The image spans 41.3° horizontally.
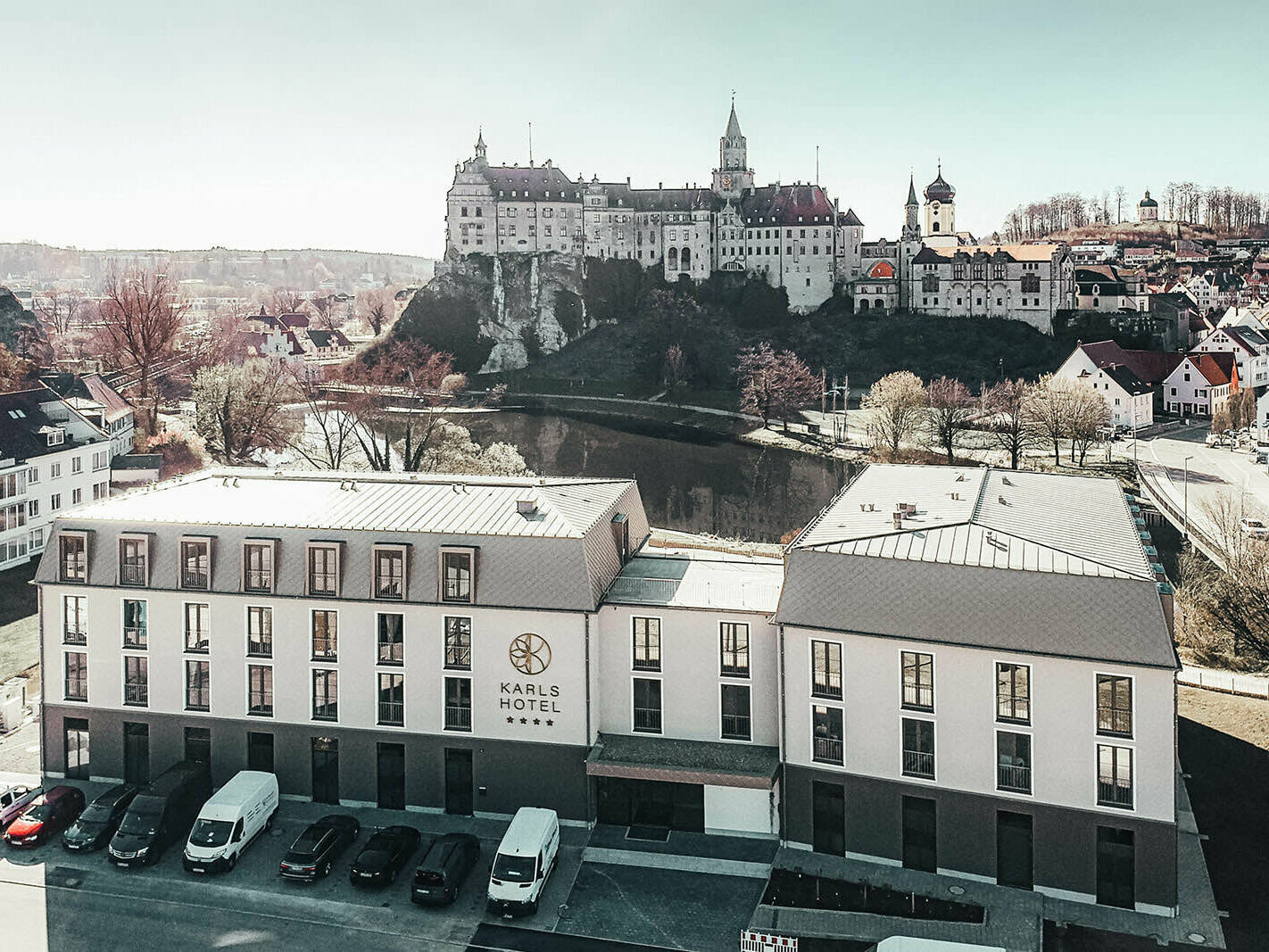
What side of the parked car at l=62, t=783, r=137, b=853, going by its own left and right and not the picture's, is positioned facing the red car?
right

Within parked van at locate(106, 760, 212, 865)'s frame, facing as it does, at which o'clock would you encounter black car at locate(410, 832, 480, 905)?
The black car is roughly at 9 o'clock from the parked van.

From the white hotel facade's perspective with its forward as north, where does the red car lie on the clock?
The red car is roughly at 3 o'clock from the white hotel facade.

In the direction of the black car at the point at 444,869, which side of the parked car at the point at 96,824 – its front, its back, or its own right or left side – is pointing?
left

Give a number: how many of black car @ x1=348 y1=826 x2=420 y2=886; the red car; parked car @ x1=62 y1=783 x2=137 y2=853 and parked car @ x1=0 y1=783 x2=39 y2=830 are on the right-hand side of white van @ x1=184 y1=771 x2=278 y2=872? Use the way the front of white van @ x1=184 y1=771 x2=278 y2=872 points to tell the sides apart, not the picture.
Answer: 3

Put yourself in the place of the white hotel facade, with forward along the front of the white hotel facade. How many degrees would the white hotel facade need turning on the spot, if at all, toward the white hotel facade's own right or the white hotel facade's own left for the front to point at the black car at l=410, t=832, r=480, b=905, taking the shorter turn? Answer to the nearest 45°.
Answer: approximately 45° to the white hotel facade's own right

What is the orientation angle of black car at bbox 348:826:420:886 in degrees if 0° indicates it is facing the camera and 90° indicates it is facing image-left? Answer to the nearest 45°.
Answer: approximately 45°

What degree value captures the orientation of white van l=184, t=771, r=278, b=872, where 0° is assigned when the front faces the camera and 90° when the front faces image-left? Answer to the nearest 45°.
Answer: approximately 45°
